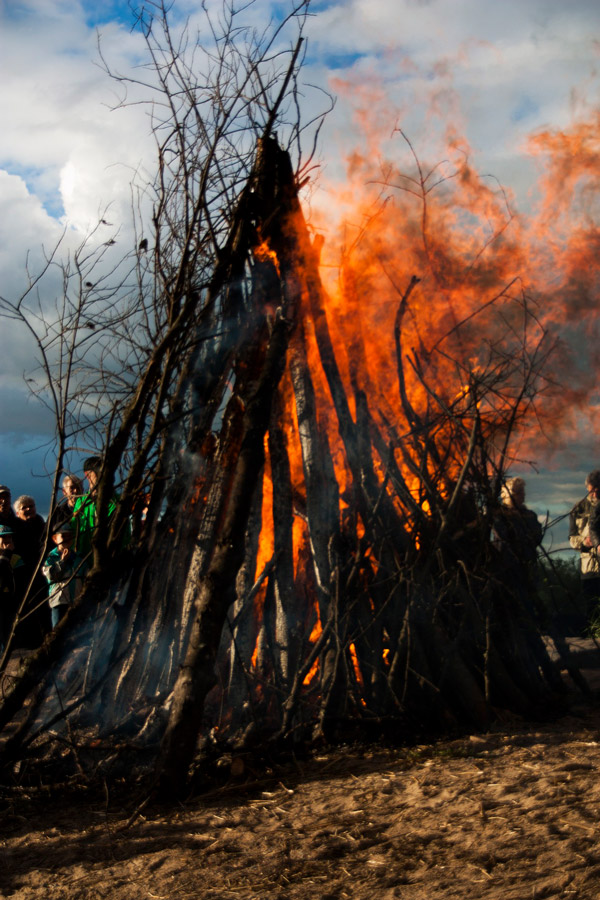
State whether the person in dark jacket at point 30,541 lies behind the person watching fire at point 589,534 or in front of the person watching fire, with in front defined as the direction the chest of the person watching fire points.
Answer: in front

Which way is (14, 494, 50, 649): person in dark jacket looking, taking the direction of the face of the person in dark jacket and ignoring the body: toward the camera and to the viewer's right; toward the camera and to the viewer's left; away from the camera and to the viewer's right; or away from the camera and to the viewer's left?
toward the camera and to the viewer's right

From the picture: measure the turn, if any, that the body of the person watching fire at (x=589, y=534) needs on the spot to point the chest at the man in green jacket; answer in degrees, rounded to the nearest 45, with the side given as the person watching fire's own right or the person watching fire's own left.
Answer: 0° — they already face them

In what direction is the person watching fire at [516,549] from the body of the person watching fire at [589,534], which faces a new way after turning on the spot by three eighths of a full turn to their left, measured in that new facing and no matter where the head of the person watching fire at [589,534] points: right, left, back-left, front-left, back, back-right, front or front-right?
right
